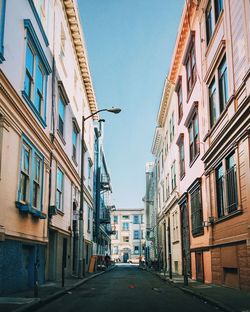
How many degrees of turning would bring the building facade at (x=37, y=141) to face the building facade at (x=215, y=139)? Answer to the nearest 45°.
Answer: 0° — it already faces it

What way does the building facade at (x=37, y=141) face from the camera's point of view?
to the viewer's right
